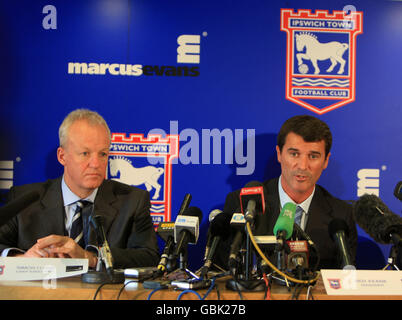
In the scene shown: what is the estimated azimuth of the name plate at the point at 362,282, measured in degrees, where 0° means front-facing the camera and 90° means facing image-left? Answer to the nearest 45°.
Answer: approximately 0°

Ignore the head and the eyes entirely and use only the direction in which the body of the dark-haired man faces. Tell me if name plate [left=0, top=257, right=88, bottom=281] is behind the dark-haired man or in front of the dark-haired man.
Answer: in front

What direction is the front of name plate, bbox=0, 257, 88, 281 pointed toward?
toward the camera

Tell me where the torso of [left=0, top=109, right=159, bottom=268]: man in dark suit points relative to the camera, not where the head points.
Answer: toward the camera

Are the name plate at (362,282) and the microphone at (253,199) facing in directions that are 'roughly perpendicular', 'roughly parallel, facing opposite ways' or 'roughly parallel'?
roughly parallel, facing opposite ways

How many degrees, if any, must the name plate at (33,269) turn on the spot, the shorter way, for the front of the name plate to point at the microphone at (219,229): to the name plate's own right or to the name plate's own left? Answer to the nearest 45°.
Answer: approximately 90° to the name plate's own left

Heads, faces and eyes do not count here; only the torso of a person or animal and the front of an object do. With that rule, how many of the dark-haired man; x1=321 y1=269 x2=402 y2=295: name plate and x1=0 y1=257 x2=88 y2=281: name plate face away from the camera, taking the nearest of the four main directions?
0

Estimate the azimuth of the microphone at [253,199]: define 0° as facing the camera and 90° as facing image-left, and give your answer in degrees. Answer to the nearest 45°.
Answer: approximately 180°

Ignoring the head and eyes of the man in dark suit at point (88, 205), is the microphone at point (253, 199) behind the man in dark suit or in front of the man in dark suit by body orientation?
in front

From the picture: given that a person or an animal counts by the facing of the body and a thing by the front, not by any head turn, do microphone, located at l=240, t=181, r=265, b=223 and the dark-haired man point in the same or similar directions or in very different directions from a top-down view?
very different directions

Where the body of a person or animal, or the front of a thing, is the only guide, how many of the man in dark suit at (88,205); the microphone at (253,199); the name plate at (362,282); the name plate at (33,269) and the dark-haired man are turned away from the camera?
1

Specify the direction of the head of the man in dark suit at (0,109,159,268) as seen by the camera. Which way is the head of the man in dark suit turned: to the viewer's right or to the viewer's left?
to the viewer's right

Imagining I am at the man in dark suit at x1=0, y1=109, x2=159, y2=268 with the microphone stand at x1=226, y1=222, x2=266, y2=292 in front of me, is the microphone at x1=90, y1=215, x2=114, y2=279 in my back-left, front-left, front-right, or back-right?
front-right

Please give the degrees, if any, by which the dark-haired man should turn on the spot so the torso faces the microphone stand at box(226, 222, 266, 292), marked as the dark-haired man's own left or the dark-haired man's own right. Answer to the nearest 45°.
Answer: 0° — they already face it

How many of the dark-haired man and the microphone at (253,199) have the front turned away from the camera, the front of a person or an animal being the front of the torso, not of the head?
1

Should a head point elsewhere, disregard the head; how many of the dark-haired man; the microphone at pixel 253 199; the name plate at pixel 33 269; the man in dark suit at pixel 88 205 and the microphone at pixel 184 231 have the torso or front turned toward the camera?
3
